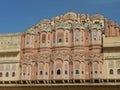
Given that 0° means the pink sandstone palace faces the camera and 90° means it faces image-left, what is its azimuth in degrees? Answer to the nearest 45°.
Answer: approximately 0°
